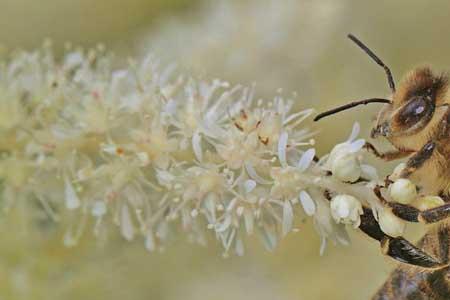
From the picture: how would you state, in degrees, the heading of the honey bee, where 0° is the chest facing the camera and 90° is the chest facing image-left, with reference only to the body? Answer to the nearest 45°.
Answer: approximately 90°
